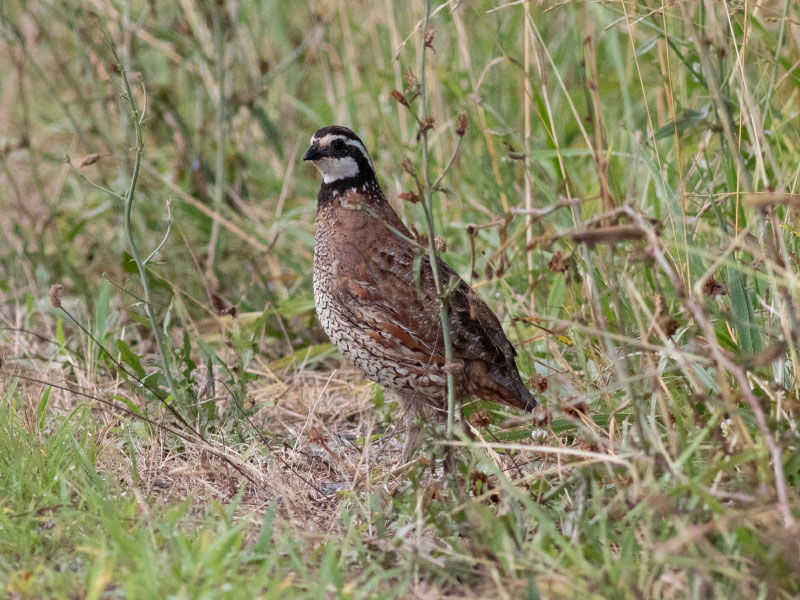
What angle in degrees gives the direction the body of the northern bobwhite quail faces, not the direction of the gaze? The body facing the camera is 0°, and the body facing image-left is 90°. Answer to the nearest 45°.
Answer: approximately 90°
